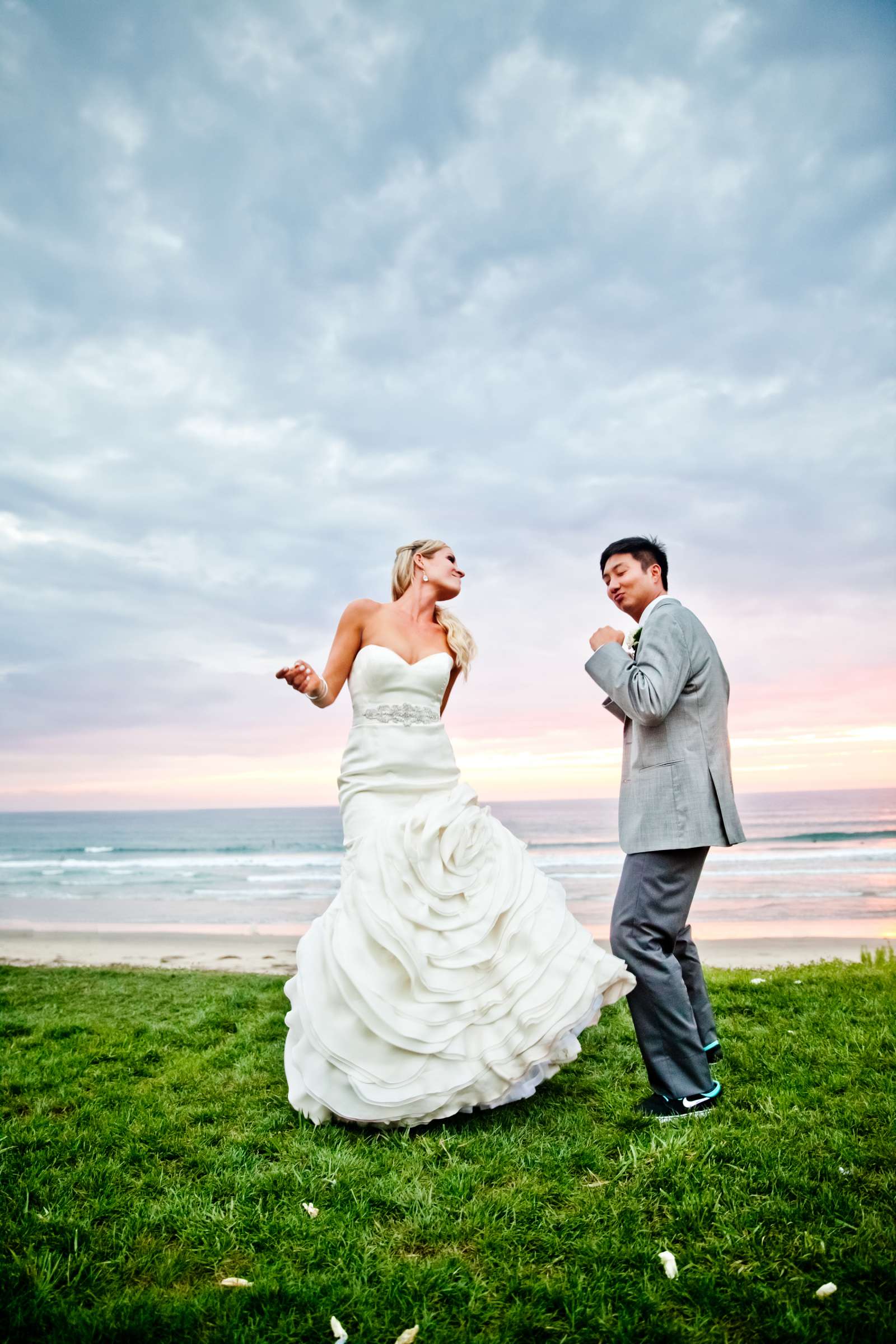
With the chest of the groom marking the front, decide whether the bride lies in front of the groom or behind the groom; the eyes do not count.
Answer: in front

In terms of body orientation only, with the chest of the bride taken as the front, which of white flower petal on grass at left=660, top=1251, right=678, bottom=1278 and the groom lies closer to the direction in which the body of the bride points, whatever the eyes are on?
the white flower petal on grass

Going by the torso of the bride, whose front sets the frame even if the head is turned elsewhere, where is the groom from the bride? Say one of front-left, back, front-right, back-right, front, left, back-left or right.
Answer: left

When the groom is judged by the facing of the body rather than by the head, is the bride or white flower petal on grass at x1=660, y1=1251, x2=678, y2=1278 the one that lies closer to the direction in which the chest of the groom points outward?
the bride

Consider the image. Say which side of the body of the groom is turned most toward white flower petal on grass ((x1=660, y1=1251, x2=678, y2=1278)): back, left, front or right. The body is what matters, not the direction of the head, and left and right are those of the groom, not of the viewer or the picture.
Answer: left

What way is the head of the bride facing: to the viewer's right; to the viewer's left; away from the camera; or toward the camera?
to the viewer's right

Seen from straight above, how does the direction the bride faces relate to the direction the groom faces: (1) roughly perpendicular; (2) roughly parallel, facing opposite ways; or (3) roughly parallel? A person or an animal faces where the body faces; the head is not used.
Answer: roughly perpendicular

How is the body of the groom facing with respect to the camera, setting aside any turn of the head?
to the viewer's left

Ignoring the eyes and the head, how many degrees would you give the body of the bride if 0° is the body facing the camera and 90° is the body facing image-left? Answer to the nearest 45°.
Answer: approximately 0°
